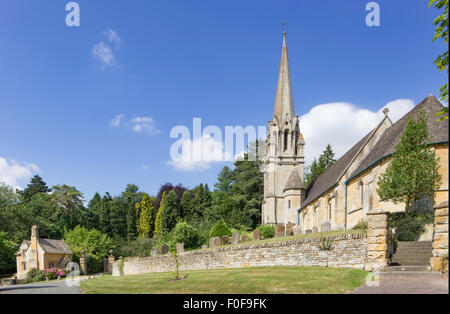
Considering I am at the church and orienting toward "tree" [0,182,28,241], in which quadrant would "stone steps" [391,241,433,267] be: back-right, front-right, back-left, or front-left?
back-left

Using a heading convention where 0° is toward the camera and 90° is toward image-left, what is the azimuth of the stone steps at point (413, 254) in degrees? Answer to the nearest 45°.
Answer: approximately 0°

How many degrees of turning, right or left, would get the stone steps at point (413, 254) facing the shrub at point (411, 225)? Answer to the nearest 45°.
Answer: approximately 180°

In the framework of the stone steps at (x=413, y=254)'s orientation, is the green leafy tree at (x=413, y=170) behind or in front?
behind
